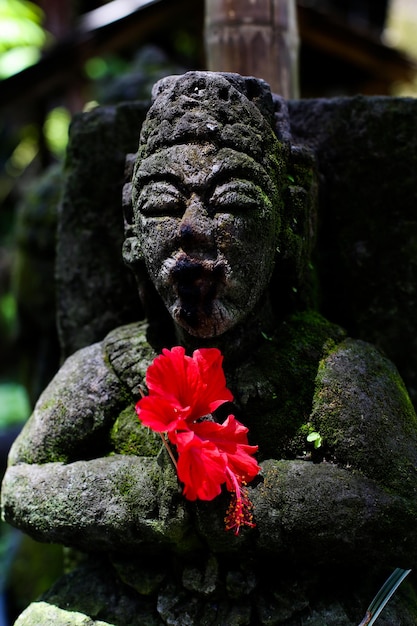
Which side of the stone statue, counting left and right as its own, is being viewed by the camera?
front
